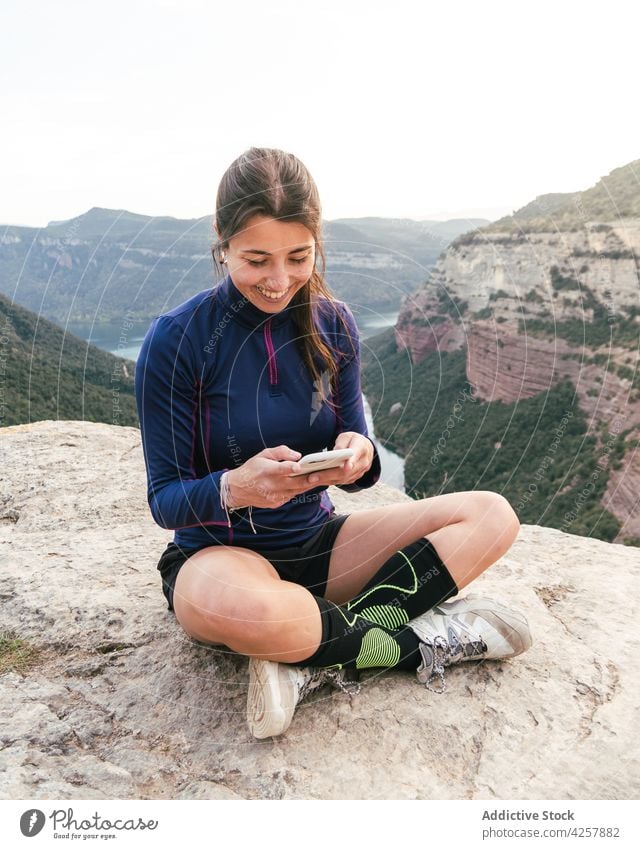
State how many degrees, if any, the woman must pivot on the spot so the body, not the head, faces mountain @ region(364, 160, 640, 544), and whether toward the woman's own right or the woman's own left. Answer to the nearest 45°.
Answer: approximately 135° to the woman's own left

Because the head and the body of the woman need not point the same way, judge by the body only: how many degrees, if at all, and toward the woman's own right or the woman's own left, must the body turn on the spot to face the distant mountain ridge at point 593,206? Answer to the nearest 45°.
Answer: approximately 135° to the woman's own left

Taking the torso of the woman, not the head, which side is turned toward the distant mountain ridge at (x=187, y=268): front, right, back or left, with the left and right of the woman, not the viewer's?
back

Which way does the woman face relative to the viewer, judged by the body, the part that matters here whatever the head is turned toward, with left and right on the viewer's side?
facing the viewer and to the right of the viewer
